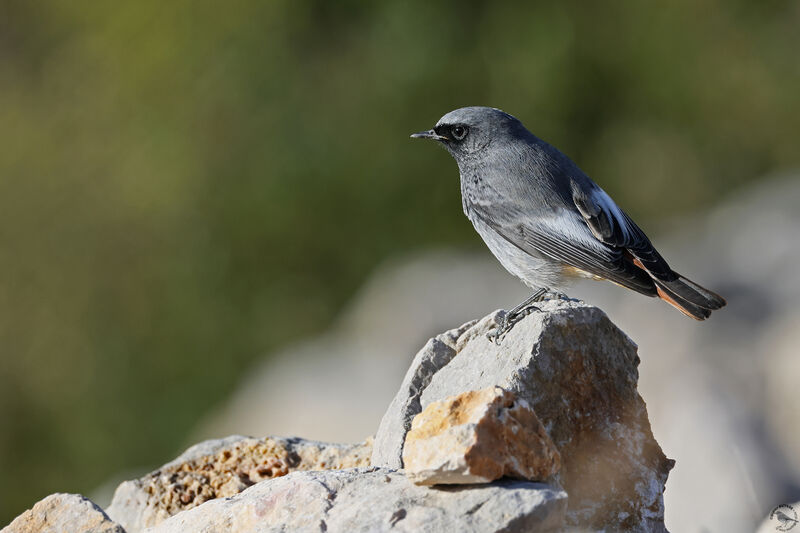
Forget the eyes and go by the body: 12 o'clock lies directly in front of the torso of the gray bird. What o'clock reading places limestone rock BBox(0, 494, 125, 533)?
The limestone rock is roughly at 11 o'clock from the gray bird.

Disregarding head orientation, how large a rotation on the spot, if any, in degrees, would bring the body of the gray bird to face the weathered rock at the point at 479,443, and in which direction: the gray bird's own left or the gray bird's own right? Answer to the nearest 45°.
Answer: approximately 90° to the gray bird's own left

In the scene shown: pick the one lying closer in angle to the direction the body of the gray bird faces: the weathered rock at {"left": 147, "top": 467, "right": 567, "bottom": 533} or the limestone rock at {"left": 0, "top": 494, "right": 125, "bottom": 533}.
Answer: the limestone rock

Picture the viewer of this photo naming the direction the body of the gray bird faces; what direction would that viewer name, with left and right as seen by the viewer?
facing to the left of the viewer

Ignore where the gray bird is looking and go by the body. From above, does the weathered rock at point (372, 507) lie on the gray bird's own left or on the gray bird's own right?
on the gray bird's own left
